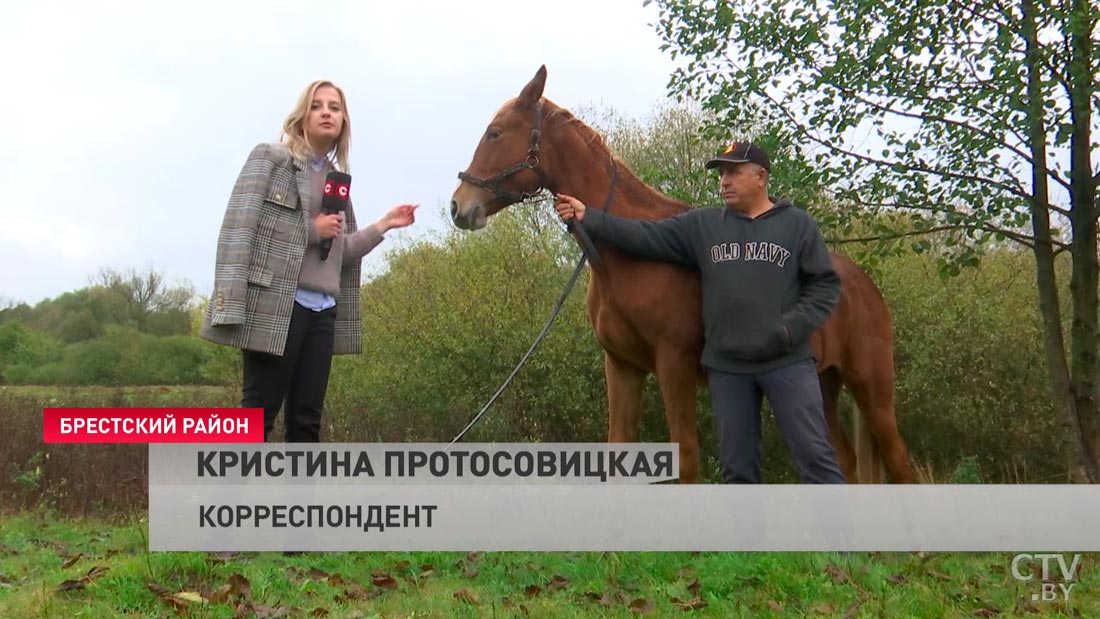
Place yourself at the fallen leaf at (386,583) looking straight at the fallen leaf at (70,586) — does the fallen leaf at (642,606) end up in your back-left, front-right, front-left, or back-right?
back-left

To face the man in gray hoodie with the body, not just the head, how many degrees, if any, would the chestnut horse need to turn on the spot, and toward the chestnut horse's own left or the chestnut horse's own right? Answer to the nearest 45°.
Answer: approximately 135° to the chestnut horse's own left

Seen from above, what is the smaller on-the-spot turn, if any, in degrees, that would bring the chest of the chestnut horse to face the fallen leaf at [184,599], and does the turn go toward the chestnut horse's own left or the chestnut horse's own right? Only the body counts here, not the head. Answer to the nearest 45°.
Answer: approximately 45° to the chestnut horse's own left

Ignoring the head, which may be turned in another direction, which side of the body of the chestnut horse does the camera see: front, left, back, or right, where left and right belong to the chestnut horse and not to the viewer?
left
